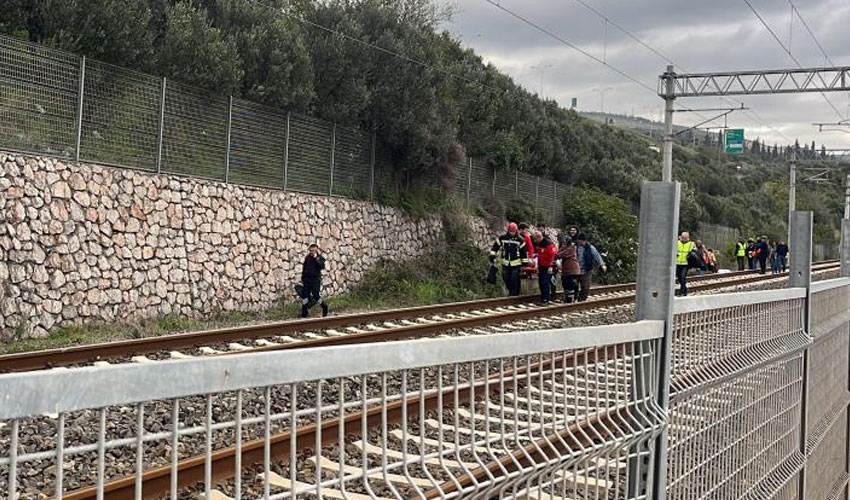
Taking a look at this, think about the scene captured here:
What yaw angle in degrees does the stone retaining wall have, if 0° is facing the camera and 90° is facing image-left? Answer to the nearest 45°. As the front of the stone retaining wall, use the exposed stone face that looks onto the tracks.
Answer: approximately 315°

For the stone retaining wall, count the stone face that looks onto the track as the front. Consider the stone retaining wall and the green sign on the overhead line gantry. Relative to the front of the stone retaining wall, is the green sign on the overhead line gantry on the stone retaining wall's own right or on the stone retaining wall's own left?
on the stone retaining wall's own left

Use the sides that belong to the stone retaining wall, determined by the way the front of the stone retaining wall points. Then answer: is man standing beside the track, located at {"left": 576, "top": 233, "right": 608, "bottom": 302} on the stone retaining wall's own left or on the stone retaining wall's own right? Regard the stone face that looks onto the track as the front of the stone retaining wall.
on the stone retaining wall's own left

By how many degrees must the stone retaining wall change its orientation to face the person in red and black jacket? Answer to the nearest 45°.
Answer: approximately 45° to its left

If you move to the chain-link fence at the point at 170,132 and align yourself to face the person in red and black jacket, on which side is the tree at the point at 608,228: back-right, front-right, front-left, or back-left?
front-left

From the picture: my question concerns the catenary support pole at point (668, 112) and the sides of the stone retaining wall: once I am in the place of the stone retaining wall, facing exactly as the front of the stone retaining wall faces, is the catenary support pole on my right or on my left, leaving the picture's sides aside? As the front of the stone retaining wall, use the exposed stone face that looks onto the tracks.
on my left

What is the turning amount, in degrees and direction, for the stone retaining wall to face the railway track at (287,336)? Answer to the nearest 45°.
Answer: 0° — it already faces it

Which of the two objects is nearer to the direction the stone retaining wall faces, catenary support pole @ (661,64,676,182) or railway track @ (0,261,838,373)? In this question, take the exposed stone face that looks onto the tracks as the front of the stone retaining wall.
the railway track

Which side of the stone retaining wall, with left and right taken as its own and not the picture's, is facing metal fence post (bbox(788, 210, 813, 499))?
front

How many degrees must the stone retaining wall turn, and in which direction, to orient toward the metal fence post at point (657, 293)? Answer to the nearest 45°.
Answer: approximately 45° to its right

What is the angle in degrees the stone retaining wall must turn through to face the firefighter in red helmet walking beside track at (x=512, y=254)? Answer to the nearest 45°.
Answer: approximately 45° to its left

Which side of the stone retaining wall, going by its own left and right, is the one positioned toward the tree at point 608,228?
left

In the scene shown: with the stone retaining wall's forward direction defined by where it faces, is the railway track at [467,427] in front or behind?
in front

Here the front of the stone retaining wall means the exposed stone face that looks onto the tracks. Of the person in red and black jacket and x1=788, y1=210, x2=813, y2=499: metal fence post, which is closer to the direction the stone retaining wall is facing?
the metal fence post
